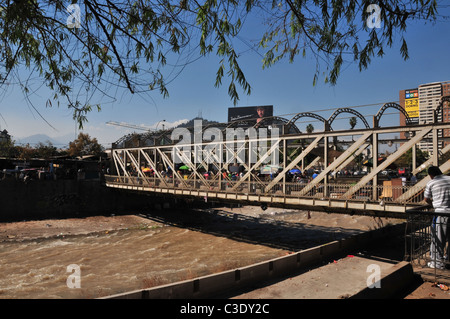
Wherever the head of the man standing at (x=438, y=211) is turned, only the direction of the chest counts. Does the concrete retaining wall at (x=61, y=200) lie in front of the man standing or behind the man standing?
in front

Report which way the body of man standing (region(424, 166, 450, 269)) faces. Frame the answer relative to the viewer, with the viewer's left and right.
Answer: facing away from the viewer and to the left of the viewer

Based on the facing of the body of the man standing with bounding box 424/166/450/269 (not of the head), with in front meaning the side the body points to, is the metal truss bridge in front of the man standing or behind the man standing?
in front
